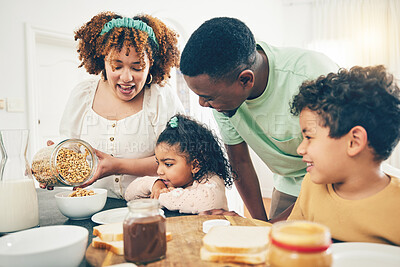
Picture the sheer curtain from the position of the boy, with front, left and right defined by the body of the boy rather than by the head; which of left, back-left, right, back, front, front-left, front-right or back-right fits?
back-right

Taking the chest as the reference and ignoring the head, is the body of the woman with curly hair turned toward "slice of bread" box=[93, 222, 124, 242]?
yes

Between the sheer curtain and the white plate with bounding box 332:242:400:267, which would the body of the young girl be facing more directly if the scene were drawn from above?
the white plate

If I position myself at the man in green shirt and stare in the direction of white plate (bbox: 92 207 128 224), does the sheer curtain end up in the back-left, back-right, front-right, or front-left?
back-right

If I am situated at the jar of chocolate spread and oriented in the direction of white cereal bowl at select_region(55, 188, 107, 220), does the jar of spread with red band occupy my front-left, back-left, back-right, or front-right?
back-right

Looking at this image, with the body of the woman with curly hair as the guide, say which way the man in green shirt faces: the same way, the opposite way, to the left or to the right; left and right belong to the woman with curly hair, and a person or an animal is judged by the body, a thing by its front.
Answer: to the right
